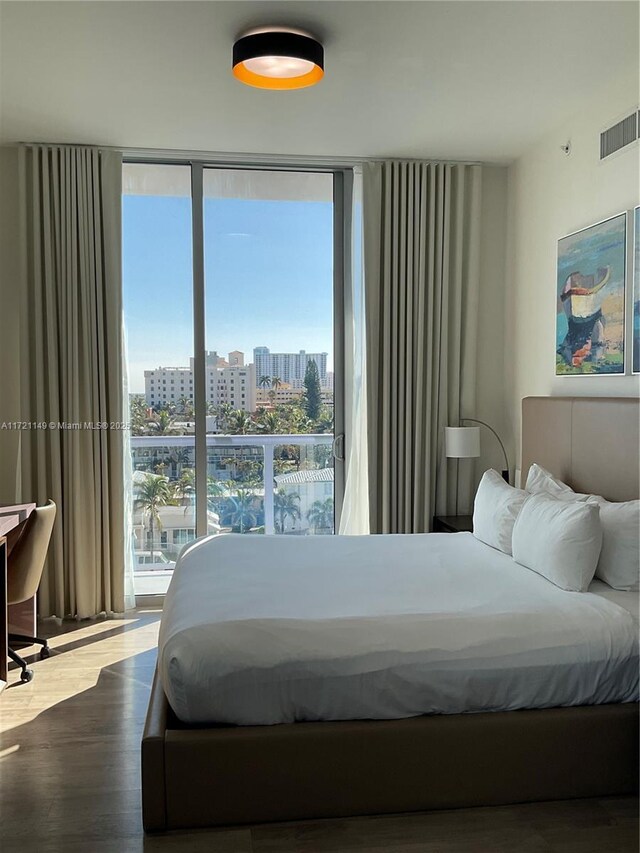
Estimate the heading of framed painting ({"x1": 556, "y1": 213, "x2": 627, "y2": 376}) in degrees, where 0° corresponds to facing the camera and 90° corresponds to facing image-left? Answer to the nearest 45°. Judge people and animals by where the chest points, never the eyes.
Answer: approximately 45°

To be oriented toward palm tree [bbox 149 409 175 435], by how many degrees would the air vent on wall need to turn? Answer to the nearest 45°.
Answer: approximately 45° to its right

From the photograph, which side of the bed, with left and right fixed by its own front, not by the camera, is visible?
left

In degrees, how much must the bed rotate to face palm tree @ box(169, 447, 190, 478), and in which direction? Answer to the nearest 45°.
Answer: approximately 45° to its right

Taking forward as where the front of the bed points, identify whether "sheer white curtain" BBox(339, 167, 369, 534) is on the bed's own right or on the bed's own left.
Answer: on the bed's own right

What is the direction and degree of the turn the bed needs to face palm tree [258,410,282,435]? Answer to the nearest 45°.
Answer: approximately 90° to its right

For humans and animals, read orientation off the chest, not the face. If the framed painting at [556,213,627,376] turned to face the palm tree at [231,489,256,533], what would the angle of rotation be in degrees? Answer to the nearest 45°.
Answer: approximately 45° to its right
